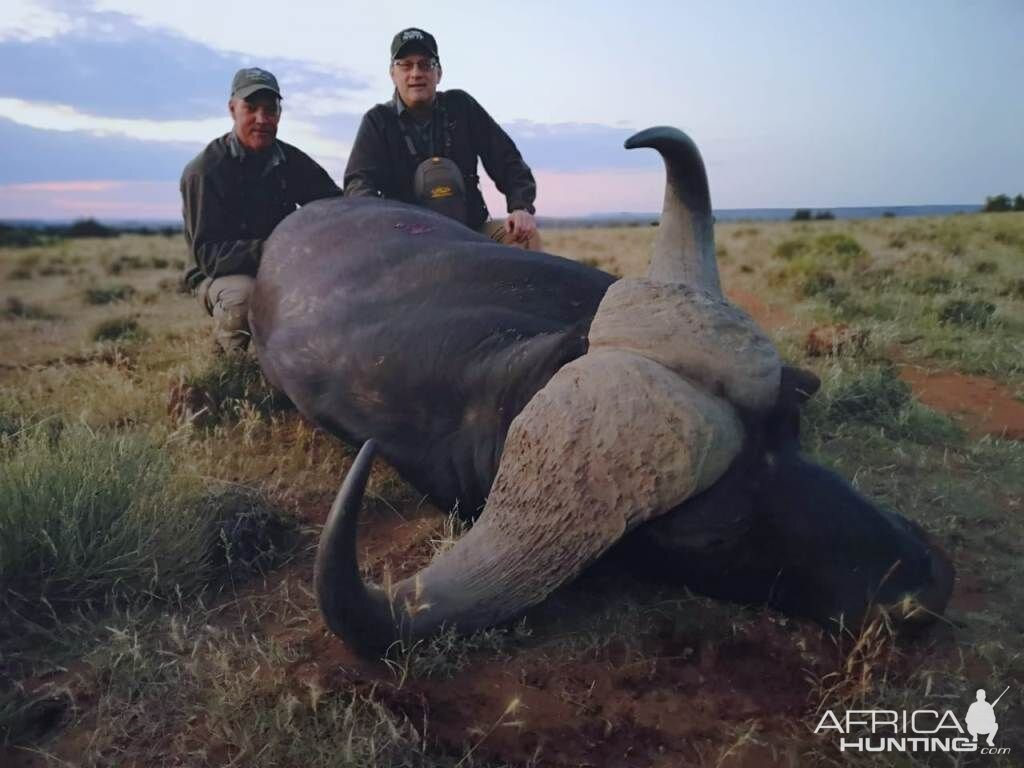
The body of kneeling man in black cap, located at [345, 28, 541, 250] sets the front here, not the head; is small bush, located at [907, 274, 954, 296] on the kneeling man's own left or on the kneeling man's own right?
on the kneeling man's own left

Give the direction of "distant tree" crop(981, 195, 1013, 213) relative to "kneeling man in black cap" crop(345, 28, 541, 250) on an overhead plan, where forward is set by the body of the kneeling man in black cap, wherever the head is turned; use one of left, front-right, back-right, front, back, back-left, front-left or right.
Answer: back-left

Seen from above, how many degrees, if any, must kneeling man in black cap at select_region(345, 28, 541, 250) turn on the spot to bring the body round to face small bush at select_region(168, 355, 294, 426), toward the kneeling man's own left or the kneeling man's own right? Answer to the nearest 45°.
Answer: approximately 45° to the kneeling man's own right

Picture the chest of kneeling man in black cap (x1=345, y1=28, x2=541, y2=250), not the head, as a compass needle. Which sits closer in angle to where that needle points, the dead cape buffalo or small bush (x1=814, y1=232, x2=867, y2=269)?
the dead cape buffalo

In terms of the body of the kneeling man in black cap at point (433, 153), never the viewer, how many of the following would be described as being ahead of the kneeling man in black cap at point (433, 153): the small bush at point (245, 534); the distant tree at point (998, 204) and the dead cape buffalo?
2

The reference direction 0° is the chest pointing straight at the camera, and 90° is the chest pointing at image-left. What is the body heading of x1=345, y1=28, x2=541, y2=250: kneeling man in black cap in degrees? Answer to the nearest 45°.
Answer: approximately 0°

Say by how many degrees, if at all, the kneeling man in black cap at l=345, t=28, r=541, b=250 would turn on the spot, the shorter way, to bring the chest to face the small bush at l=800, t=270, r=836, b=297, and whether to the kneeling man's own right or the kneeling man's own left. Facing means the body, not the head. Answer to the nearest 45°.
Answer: approximately 135° to the kneeling man's own left

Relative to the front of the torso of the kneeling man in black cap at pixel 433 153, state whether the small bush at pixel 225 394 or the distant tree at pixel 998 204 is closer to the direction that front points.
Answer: the small bush
